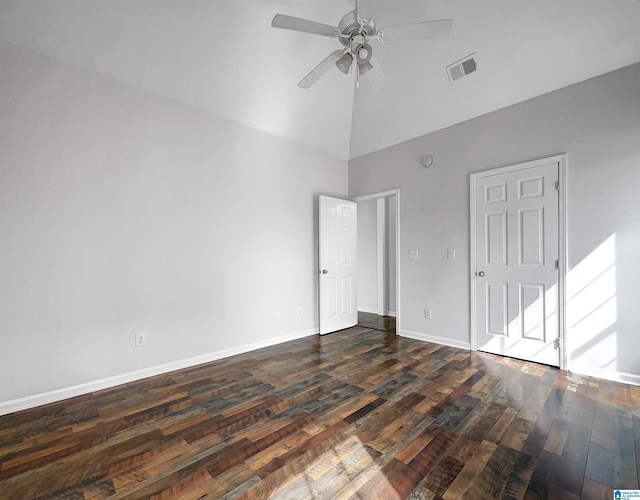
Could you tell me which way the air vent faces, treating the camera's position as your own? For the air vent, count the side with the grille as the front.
facing the viewer and to the left of the viewer

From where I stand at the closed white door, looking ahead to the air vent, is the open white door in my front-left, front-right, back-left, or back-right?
front-right

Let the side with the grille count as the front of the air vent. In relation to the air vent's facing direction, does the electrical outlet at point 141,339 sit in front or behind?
in front

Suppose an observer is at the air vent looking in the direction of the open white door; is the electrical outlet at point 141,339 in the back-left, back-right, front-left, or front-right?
front-left

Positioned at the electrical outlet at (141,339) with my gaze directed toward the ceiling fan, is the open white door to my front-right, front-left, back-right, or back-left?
front-left

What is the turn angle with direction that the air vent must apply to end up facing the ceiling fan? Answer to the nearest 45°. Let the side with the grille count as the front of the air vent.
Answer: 0° — it already faces it
